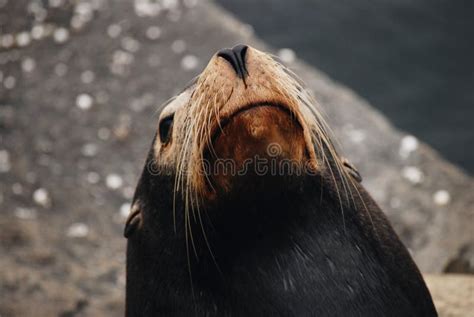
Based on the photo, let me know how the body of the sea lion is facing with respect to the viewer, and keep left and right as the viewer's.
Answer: facing the viewer
